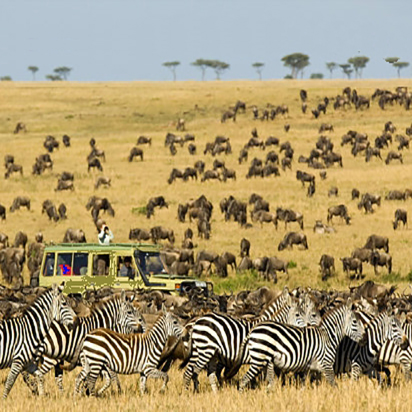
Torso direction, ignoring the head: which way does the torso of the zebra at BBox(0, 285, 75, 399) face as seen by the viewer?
to the viewer's right

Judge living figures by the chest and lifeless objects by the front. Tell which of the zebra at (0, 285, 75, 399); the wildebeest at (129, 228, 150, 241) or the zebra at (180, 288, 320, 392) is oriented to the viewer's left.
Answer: the wildebeest

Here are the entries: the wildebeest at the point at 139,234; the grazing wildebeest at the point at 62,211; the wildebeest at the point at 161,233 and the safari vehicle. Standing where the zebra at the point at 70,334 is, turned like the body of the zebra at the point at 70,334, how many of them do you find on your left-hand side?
4

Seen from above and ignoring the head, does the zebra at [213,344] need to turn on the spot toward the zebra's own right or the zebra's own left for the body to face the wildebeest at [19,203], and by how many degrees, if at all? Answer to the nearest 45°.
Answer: approximately 90° to the zebra's own left

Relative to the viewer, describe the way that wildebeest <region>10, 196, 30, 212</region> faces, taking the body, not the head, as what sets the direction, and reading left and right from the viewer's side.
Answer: facing to the left of the viewer

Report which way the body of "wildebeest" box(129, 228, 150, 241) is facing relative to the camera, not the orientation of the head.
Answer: to the viewer's left

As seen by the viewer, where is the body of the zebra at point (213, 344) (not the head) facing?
to the viewer's right

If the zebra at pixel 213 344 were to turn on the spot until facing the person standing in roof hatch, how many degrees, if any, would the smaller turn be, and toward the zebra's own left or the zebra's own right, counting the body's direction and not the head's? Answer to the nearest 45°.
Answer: approximately 90° to the zebra's own left

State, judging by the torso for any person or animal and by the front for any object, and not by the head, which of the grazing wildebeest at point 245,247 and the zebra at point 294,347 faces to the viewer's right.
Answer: the zebra

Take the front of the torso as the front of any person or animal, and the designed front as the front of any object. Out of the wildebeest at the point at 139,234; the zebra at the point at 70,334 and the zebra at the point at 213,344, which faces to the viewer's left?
the wildebeest

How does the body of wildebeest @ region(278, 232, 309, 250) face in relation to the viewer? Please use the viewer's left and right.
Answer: facing to the left of the viewer

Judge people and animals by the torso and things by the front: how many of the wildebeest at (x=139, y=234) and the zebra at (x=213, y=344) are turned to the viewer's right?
1

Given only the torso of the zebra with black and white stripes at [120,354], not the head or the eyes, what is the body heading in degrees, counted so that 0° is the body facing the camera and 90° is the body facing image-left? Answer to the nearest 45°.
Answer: approximately 270°

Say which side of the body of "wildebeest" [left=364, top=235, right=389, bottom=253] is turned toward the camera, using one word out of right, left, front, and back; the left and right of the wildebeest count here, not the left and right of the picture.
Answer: left
